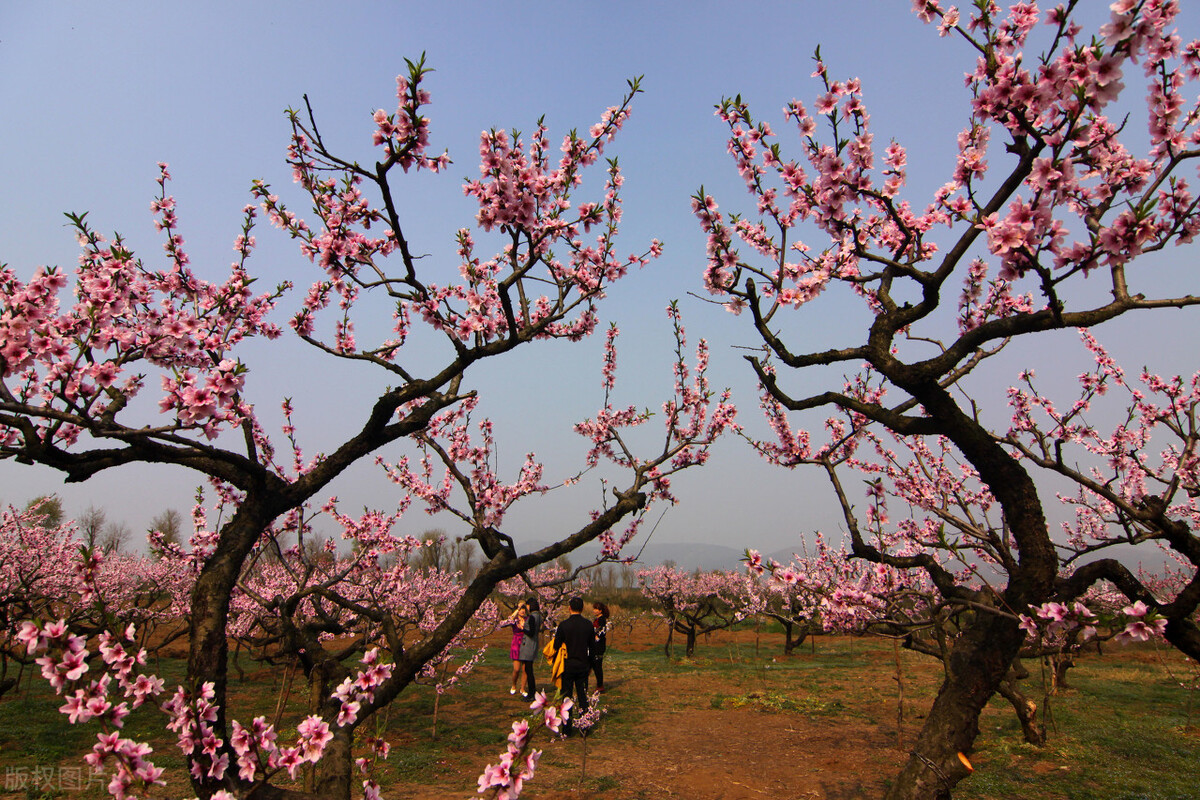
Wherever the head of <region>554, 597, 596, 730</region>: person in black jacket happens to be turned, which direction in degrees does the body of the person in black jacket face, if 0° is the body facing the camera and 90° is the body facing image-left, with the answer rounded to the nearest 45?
approximately 180°
